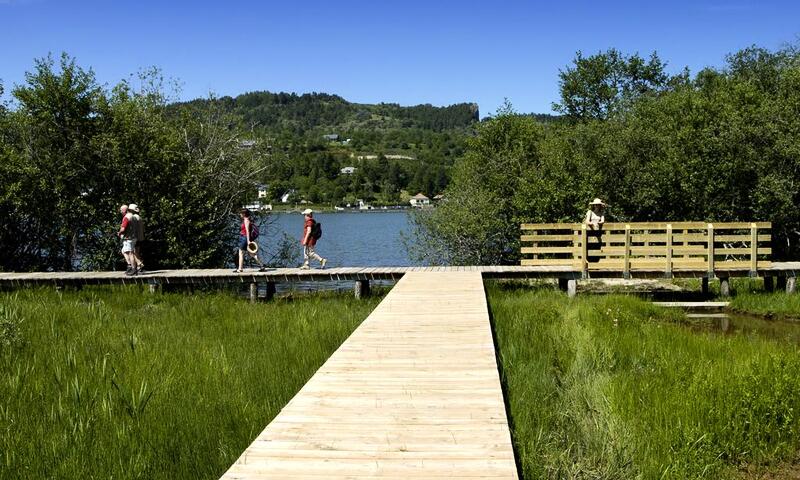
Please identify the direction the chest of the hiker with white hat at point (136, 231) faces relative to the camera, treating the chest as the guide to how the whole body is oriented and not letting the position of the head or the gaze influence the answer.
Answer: to the viewer's left

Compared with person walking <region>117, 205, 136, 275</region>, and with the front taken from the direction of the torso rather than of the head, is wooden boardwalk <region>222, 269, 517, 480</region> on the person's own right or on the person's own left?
on the person's own left

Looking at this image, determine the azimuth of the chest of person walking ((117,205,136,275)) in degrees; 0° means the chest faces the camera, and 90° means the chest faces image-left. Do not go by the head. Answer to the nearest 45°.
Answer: approximately 90°

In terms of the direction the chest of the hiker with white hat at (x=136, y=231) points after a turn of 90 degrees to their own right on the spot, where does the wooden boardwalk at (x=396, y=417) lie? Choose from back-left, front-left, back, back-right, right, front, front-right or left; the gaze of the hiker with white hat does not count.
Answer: back

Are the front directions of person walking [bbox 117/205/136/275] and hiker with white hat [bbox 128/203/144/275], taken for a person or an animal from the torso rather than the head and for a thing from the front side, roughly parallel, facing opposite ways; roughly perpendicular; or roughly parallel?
roughly parallel
